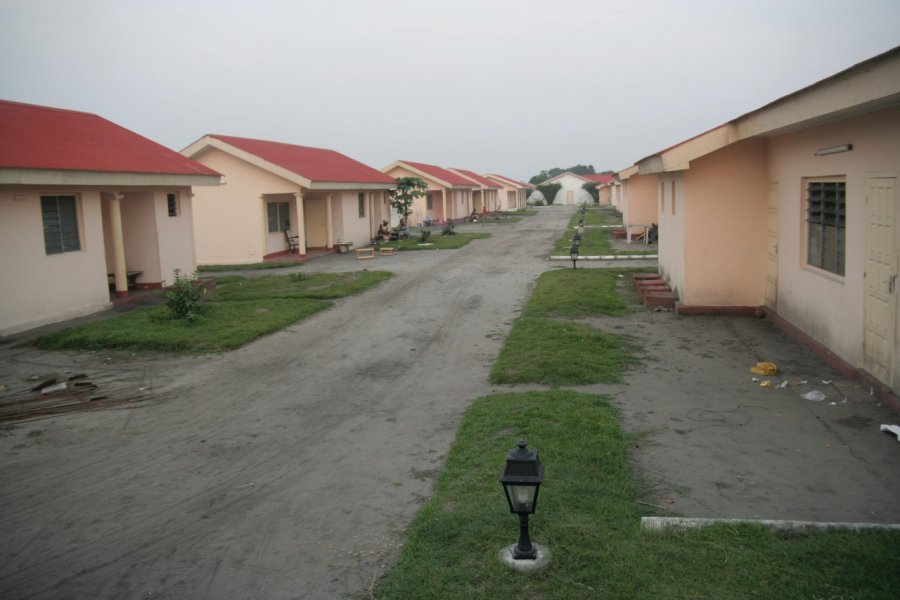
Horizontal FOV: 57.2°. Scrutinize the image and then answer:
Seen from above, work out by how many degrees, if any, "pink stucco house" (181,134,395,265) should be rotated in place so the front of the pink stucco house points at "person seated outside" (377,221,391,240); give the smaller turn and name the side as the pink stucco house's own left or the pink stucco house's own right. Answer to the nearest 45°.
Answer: approximately 90° to the pink stucco house's own left

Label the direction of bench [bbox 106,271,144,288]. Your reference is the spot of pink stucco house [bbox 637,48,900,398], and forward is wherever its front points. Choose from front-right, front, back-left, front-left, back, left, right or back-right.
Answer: front-right

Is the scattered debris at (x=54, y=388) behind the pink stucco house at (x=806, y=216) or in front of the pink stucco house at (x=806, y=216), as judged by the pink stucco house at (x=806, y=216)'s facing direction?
in front

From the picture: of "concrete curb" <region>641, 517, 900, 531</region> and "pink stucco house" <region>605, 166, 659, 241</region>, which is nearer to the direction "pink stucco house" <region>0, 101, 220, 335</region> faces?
the concrete curb

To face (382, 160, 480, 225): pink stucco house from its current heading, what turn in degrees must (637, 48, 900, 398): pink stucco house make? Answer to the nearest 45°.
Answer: approximately 90° to its right

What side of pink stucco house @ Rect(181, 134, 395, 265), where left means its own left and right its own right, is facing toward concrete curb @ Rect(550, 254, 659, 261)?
front

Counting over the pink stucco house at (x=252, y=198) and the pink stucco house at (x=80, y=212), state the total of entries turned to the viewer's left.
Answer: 0

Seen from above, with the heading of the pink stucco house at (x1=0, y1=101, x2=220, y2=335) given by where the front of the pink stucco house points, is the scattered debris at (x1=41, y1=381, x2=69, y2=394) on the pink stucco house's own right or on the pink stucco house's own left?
on the pink stucco house's own right

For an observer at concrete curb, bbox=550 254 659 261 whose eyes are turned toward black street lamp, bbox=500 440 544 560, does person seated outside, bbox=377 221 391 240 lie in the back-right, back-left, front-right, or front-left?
back-right

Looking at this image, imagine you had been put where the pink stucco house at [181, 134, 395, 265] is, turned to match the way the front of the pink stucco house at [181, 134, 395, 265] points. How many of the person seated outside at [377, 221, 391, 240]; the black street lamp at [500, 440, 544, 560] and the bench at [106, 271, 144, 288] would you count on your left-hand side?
1

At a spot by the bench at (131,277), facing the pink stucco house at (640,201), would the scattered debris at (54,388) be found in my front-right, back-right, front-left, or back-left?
back-right

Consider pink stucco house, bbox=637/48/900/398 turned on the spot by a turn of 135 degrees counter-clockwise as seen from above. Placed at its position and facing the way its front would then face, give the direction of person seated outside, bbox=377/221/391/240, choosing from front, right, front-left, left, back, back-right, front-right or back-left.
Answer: back-left

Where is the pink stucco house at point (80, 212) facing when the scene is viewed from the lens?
facing the viewer and to the right of the viewer

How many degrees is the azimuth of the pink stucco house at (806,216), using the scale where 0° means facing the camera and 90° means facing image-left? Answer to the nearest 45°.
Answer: approximately 45°

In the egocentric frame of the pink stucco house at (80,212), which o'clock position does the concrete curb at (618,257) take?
The concrete curb is roughly at 10 o'clock from the pink stucco house.

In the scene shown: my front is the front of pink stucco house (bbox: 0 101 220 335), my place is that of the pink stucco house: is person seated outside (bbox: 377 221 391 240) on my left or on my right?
on my left

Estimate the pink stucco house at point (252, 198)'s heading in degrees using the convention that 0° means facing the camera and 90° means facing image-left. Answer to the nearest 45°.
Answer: approximately 315°

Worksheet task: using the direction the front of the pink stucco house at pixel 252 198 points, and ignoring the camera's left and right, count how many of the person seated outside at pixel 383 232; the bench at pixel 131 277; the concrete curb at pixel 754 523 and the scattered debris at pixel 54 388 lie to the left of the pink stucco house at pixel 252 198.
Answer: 1
